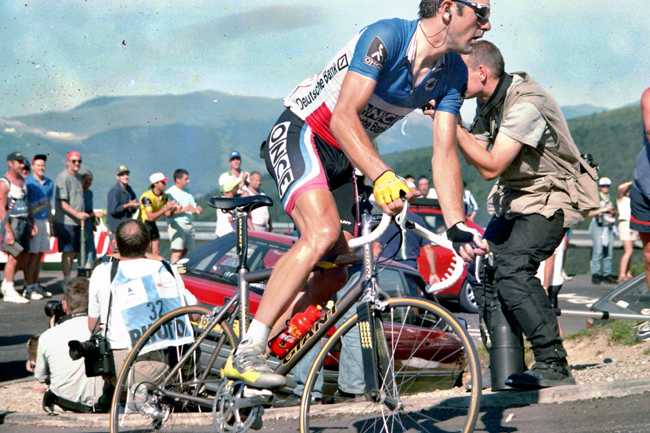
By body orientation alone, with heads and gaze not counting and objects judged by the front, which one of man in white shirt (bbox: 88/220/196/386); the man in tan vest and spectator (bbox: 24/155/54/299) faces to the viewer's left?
the man in tan vest

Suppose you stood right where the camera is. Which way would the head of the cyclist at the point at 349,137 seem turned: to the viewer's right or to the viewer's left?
to the viewer's right

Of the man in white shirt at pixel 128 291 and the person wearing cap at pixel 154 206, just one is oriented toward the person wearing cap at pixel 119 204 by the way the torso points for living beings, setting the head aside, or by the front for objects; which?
the man in white shirt

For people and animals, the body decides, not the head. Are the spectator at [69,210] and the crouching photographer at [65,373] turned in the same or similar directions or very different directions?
very different directions

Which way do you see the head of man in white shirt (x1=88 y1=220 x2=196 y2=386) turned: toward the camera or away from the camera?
away from the camera

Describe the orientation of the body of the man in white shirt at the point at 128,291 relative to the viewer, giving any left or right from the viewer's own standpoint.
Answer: facing away from the viewer

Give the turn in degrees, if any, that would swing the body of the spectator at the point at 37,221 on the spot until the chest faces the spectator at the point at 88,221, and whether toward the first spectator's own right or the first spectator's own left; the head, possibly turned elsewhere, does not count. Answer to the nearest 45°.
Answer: approximately 90° to the first spectator's own left

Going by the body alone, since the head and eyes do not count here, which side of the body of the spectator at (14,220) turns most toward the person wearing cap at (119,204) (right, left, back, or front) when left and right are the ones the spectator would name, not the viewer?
left

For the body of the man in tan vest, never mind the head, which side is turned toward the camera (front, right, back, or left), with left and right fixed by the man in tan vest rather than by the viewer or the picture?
left

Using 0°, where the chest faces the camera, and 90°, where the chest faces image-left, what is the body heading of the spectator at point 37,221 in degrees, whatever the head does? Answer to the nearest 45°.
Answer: approximately 315°
